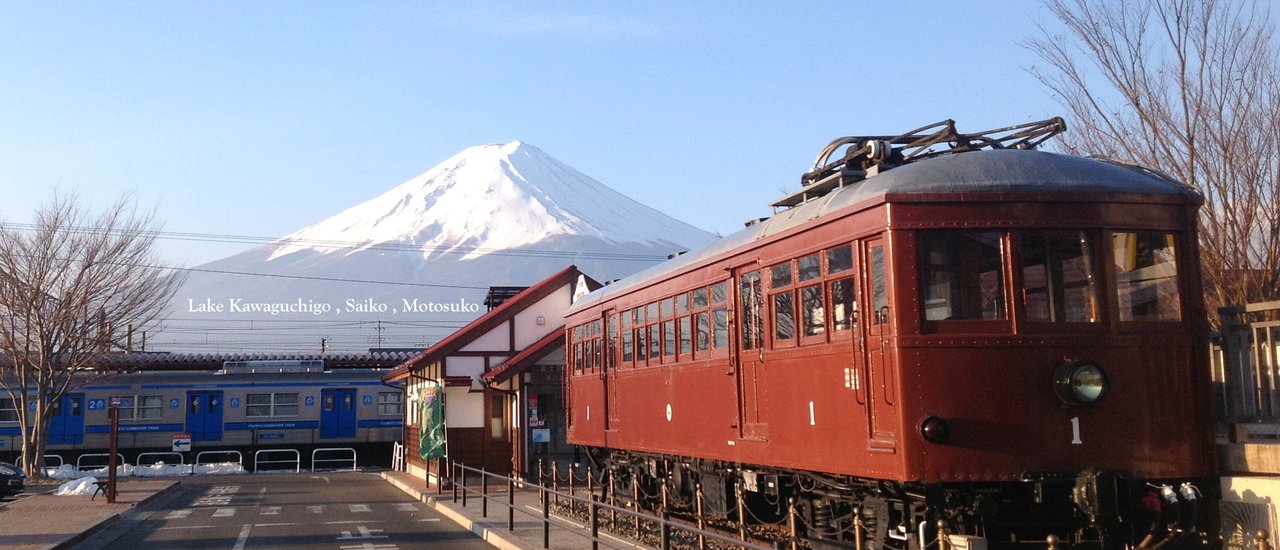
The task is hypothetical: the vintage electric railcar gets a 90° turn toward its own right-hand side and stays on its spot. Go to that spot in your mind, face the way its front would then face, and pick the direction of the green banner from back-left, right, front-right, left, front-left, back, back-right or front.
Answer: right

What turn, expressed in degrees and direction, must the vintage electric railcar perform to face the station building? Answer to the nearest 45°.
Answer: approximately 180°

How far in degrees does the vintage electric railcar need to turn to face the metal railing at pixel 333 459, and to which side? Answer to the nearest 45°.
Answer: approximately 180°

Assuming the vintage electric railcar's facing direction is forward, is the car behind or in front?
behind

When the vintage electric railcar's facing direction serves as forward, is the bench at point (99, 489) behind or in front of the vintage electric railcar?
behind

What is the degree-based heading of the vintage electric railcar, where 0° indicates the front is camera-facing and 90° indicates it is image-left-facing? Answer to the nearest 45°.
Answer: approximately 315°

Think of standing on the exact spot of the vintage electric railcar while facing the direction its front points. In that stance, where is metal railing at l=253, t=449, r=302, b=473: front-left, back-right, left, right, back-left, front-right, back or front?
back

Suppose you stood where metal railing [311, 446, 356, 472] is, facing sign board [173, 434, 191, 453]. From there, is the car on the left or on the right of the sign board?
left

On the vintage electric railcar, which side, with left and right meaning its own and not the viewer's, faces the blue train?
back
